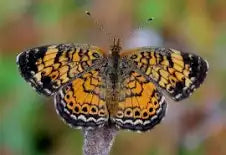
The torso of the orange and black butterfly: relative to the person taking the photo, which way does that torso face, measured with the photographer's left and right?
facing away from the viewer
